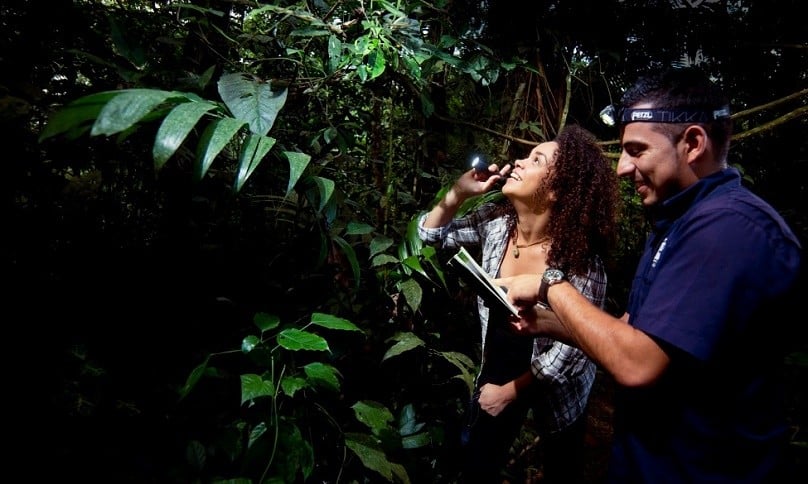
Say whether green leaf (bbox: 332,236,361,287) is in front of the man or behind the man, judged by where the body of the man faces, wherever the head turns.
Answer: in front

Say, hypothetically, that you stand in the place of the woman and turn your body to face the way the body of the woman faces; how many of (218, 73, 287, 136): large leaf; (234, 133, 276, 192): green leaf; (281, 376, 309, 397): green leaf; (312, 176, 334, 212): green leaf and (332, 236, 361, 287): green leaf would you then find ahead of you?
5

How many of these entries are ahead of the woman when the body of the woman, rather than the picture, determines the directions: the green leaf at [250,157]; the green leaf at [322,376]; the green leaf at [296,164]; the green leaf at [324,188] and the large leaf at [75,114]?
5

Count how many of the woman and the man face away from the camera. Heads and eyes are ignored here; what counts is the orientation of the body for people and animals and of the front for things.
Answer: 0

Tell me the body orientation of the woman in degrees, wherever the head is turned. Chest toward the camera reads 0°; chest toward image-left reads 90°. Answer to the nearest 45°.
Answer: approximately 45°

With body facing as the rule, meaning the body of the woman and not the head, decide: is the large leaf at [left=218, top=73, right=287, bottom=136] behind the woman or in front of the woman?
in front

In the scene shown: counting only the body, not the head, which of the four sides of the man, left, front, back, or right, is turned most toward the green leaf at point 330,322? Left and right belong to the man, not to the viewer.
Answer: front

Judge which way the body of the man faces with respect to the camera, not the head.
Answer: to the viewer's left

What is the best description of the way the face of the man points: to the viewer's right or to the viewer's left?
to the viewer's left

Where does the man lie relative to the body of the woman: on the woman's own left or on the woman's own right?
on the woman's own left

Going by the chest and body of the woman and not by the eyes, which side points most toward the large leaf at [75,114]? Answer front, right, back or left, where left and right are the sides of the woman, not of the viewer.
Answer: front
